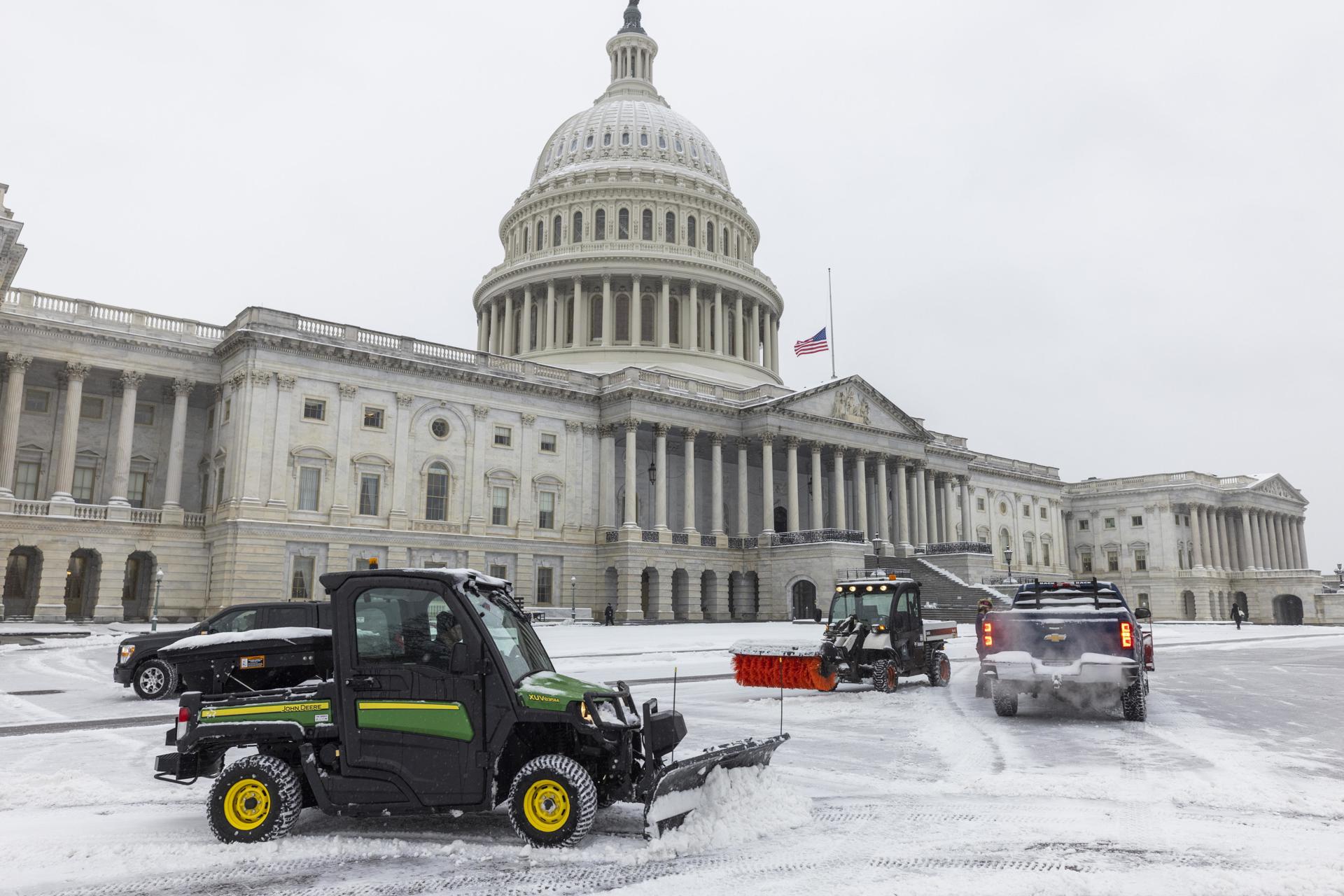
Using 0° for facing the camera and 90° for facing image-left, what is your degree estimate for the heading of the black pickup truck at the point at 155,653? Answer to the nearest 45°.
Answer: approximately 90°
